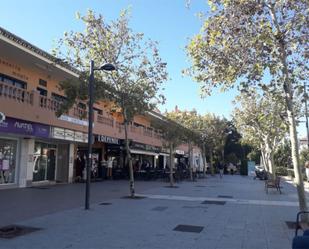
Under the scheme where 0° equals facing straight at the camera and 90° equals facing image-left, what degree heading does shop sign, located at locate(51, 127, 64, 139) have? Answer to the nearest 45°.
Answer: approximately 315°

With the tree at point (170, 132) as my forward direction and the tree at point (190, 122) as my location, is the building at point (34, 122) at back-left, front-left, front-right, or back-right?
front-right

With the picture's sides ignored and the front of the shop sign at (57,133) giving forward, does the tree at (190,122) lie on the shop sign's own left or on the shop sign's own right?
on the shop sign's own left

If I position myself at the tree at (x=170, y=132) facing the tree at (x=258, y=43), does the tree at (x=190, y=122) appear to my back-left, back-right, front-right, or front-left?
back-left

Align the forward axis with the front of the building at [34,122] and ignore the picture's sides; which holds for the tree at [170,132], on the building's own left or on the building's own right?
on the building's own left

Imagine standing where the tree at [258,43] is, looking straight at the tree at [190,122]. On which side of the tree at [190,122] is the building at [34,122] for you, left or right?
left

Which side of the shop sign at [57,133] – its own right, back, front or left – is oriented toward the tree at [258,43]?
front

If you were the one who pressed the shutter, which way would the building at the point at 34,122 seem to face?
facing the viewer and to the right of the viewer

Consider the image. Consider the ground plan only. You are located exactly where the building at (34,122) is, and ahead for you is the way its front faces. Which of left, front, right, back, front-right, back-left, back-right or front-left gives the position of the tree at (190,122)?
left

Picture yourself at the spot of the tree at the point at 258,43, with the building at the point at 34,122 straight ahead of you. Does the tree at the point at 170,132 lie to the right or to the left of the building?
right

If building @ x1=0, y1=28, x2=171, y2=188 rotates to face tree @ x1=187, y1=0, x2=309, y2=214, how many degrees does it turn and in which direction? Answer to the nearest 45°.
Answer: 0° — it already faces it
